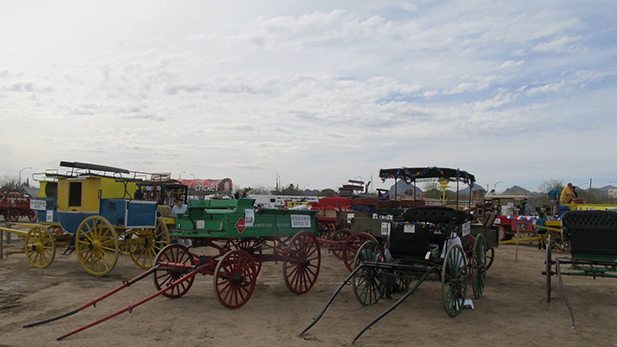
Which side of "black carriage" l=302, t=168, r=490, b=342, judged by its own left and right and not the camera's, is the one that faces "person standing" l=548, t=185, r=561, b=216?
back

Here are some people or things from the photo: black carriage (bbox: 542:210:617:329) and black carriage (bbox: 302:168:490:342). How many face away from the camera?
0

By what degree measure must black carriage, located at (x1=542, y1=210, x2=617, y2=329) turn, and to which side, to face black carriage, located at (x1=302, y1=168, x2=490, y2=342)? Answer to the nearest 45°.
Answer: approximately 45° to its right

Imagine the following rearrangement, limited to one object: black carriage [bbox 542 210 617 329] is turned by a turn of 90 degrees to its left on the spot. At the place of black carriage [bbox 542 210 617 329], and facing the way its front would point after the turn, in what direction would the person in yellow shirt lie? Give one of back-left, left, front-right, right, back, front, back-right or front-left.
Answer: left

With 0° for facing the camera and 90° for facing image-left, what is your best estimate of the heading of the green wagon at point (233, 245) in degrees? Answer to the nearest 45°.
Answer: approximately 45°

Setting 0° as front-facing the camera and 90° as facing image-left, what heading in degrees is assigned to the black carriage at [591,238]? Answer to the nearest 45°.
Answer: approximately 0°

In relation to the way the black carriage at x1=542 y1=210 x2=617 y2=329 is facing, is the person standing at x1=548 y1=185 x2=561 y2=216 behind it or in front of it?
behind

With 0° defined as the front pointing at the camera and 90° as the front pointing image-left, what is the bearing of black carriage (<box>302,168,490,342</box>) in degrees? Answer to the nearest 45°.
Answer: approximately 45°

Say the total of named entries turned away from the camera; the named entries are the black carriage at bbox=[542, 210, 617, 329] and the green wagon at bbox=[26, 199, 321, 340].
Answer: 0

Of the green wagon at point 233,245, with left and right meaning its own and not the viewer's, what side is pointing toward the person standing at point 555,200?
back

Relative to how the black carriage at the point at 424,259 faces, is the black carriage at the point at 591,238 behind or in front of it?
behind
